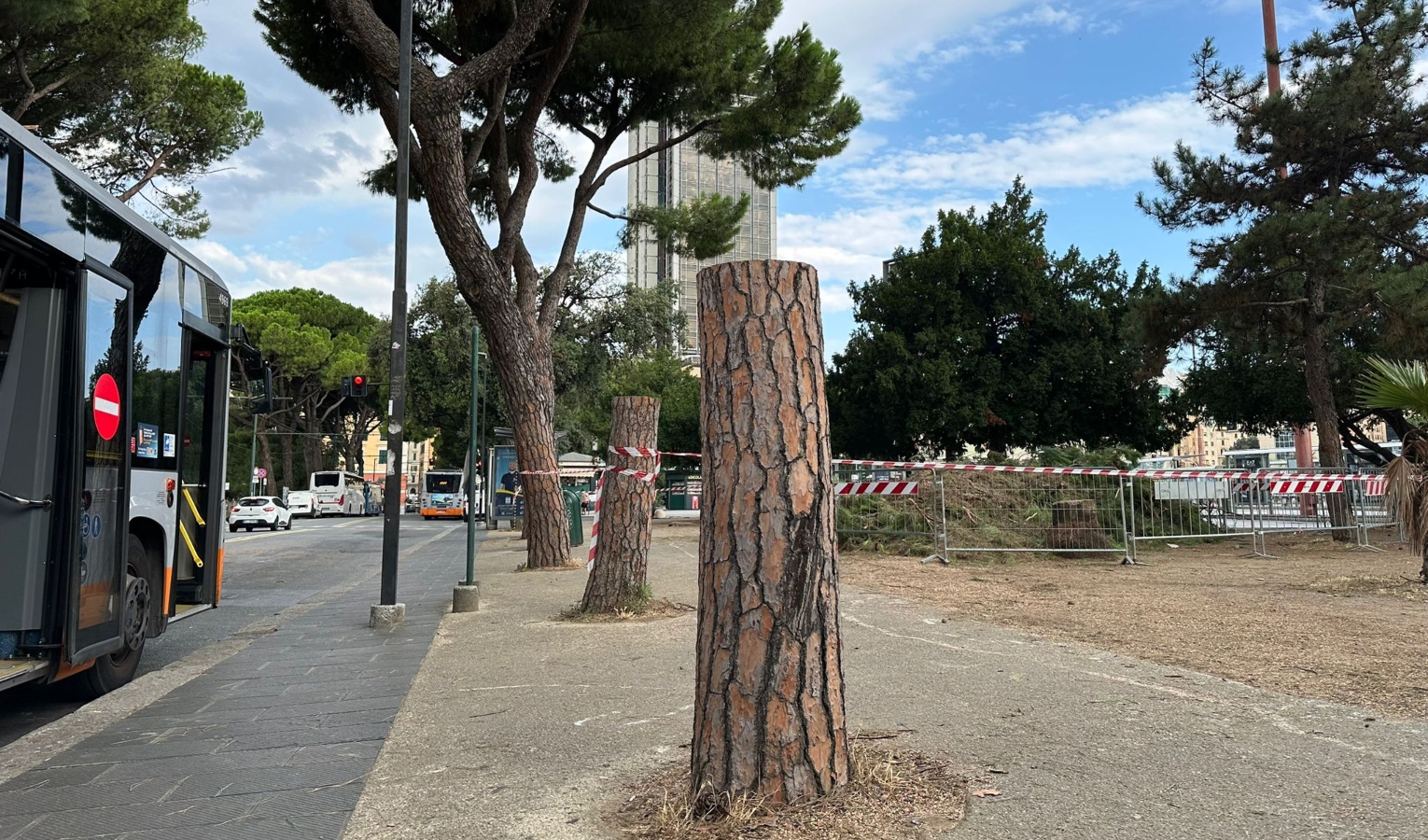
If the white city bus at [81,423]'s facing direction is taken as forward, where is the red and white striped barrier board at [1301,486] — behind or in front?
in front

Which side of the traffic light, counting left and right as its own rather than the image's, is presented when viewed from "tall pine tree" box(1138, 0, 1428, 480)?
left

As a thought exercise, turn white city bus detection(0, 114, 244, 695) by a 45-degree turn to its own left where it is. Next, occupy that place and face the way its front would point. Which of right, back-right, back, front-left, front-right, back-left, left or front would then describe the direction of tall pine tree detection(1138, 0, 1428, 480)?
right

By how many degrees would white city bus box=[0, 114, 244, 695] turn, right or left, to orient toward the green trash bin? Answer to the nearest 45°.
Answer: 0° — it already faces it

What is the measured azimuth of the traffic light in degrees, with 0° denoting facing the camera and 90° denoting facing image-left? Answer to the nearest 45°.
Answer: approximately 0°

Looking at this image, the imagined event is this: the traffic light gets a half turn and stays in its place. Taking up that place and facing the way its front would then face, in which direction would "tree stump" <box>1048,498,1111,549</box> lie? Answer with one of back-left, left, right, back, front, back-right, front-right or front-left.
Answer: right

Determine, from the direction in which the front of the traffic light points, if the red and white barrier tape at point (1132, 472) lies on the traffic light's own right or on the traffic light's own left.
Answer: on the traffic light's own left

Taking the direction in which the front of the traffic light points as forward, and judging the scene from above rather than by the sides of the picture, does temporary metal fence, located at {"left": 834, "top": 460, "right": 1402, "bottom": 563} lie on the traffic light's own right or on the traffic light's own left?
on the traffic light's own left

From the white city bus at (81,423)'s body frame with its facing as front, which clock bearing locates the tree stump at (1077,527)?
The tree stump is roughly at 1 o'clock from the white city bus.

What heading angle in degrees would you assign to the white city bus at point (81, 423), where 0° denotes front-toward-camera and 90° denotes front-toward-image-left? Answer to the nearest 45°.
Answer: approximately 225°

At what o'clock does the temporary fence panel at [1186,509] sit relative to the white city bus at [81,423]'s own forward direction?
The temporary fence panel is roughly at 1 o'clock from the white city bus.

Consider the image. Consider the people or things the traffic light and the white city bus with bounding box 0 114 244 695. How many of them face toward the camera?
1

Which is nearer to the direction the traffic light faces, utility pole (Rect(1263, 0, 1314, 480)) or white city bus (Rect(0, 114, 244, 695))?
the white city bus

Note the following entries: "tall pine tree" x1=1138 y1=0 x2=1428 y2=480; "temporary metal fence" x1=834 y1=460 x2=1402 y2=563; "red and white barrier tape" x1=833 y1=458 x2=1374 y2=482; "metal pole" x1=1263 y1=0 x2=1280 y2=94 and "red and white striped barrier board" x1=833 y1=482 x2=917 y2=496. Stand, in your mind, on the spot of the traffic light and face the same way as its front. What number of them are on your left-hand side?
5

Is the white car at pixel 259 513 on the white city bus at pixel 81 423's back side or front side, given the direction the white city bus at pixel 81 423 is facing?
on the front side

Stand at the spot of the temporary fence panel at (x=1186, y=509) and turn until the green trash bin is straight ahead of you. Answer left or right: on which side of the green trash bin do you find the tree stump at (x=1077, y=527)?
left
